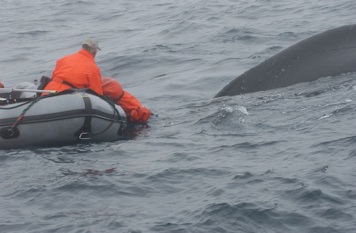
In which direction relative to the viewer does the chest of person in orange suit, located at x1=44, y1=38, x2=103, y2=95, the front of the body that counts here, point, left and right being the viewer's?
facing away from the viewer and to the right of the viewer

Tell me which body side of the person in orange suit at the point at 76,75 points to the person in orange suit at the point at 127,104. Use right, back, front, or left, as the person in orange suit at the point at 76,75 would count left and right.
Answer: front

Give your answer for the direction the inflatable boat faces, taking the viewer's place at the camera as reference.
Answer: facing to the right of the viewer

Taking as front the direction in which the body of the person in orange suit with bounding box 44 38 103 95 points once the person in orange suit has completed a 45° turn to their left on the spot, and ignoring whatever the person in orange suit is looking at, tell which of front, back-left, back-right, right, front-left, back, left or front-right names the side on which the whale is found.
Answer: right

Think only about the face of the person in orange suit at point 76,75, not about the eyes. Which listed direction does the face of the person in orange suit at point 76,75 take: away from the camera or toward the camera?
away from the camera

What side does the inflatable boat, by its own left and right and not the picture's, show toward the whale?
front
